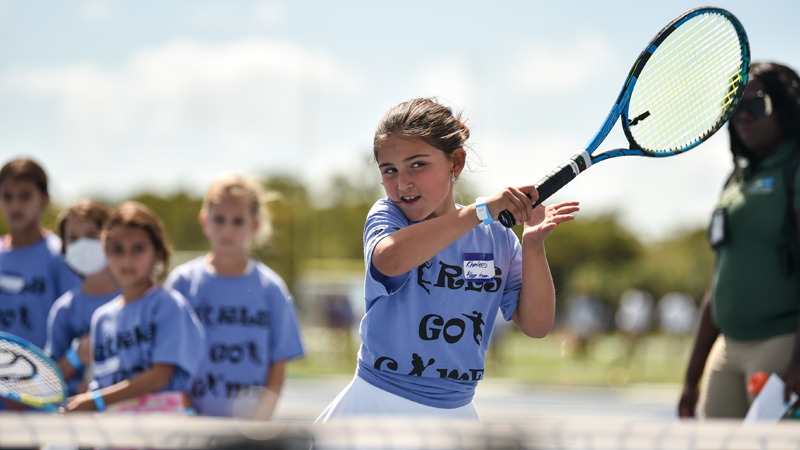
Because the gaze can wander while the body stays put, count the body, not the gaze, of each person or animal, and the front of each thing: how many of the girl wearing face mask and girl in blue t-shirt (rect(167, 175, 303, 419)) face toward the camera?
2

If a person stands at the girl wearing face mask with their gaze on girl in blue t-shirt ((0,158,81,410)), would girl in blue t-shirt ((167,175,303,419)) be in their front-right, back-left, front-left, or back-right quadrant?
back-right

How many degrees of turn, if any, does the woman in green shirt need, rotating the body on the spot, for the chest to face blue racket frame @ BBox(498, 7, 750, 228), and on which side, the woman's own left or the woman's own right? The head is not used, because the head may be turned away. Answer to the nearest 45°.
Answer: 0° — they already face it

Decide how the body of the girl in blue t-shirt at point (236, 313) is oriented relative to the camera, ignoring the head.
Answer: toward the camera

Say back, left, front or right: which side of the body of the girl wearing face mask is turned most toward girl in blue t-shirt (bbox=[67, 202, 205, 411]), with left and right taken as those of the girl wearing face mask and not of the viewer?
front

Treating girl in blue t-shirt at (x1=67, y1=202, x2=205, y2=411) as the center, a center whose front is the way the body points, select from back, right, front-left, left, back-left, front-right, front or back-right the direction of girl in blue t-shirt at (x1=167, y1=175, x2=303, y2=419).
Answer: back

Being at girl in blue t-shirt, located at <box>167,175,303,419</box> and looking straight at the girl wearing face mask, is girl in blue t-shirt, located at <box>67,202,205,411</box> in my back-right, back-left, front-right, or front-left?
front-left

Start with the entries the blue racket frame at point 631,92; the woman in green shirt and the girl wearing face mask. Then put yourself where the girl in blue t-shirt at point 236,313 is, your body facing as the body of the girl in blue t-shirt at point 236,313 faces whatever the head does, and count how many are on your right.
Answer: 1

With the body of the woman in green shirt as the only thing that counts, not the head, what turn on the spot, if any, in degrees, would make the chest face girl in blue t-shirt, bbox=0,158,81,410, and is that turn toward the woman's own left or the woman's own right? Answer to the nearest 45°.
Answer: approximately 45° to the woman's own right

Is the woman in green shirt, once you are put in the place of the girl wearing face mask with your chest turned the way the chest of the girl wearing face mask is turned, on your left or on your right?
on your left

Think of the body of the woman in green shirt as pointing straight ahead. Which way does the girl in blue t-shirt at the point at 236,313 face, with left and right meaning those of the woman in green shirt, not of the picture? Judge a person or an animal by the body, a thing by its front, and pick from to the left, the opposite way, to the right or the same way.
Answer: the same way

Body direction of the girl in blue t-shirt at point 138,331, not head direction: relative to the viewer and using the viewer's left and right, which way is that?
facing the viewer and to the left of the viewer

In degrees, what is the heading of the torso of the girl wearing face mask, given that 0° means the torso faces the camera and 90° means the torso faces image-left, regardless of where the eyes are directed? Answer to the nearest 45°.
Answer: approximately 0°
